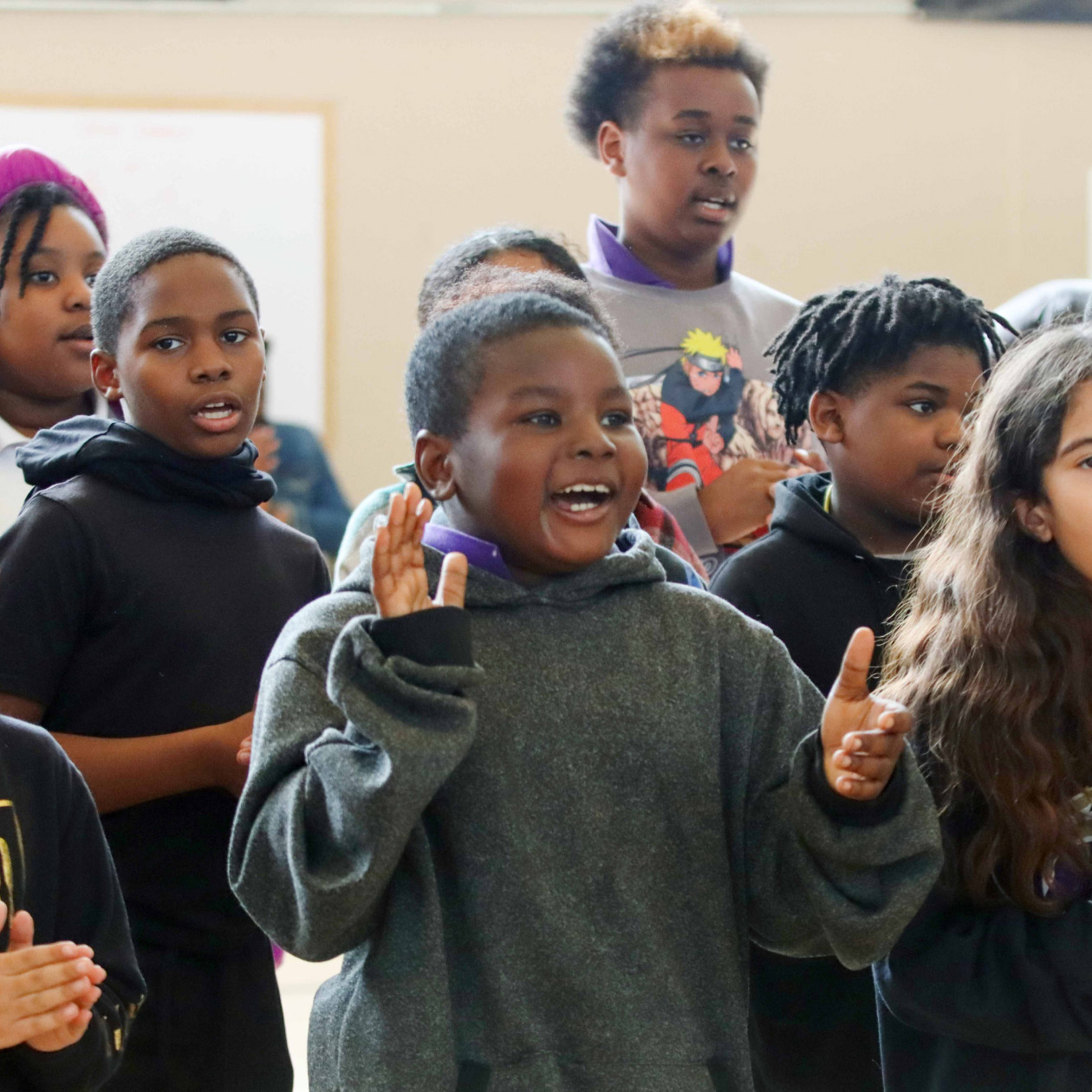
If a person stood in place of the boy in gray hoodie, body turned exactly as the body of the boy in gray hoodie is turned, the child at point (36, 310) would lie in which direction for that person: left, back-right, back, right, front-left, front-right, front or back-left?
back-right

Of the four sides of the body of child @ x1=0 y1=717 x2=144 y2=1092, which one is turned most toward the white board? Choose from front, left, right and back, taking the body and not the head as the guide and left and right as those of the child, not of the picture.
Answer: back

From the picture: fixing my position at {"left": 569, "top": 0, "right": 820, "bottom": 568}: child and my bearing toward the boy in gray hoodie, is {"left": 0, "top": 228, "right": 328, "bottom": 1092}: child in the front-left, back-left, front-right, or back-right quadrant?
front-right

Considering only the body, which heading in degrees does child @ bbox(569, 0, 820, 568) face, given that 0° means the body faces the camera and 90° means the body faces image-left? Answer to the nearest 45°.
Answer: approximately 315°

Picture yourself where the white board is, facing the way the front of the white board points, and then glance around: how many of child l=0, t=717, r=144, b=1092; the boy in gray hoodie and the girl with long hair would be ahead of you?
3

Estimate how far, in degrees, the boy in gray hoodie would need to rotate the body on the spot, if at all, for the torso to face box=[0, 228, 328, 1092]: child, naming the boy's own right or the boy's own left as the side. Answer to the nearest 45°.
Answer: approximately 135° to the boy's own right

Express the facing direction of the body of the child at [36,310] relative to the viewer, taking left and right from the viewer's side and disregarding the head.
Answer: facing the viewer and to the right of the viewer

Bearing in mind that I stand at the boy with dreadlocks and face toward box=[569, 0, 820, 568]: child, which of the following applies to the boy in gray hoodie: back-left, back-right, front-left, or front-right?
back-left

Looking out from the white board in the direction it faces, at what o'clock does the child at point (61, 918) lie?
The child is roughly at 12 o'clock from the white board.

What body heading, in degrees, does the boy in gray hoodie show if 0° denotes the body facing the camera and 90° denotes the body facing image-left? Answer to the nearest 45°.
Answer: approximately 0°

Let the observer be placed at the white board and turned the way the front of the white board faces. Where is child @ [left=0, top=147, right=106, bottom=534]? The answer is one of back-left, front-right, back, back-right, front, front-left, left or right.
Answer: front

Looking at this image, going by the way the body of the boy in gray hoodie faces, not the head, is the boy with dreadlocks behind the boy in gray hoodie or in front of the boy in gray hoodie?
behind

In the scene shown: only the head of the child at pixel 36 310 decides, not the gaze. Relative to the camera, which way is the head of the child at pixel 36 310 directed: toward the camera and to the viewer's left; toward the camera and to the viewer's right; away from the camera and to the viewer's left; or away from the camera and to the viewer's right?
toward the camera and to the viewer's right

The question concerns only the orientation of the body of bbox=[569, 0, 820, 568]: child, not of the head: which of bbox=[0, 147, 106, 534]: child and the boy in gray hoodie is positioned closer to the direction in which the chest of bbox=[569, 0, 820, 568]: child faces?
the boy in gray hoodie

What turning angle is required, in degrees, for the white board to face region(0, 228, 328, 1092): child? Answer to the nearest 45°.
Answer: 0° — it already faces them

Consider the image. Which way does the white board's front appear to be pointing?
toward the camera
